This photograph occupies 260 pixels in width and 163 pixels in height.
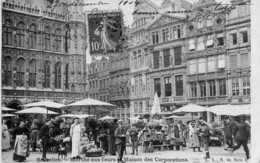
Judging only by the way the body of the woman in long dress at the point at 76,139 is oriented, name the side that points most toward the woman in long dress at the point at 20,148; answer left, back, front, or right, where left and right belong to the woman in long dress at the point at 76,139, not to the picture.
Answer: right

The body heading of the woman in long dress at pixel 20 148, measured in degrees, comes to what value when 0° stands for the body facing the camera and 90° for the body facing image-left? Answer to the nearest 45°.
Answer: approximately 0°

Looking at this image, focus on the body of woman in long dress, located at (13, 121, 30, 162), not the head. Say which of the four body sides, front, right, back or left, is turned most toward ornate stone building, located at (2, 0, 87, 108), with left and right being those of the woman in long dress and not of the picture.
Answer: back

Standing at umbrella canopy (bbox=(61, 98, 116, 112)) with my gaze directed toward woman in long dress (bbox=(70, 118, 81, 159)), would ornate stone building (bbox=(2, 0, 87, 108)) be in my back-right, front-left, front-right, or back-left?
back-right

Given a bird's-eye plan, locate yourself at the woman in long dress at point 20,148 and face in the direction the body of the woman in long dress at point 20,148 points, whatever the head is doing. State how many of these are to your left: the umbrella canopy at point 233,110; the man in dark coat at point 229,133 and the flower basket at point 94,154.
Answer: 3

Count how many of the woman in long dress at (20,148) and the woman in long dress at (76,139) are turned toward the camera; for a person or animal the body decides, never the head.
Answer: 2

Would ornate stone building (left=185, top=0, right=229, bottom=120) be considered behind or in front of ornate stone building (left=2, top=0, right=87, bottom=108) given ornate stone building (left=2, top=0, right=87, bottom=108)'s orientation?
in front

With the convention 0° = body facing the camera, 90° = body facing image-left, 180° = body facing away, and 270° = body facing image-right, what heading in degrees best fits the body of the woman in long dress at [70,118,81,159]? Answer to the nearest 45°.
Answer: approximately 0°

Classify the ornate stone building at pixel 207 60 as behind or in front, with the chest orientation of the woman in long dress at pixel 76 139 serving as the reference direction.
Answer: behind

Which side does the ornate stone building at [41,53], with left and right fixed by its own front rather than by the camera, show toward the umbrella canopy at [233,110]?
front

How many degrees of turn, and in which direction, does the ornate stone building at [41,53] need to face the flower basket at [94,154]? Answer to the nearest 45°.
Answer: approximately 45° to its right

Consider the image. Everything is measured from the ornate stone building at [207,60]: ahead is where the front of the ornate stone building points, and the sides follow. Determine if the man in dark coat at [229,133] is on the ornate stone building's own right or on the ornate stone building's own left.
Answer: on the ornate stone building's own left

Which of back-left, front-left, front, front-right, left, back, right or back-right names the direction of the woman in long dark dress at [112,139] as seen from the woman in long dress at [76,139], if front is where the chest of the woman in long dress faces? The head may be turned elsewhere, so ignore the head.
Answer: back-left

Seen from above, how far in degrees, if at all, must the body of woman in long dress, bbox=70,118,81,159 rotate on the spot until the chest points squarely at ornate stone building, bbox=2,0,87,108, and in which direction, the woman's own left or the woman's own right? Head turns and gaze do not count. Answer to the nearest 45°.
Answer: approximately 180°
